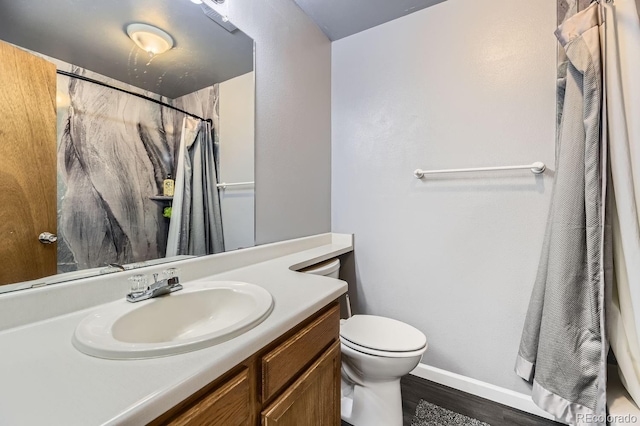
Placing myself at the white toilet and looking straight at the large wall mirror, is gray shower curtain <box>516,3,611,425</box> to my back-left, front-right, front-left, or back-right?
back-left

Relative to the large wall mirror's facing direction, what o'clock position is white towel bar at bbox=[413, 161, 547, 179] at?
The white towel bar is roughly at 11 o'clock from the large wall mirror.

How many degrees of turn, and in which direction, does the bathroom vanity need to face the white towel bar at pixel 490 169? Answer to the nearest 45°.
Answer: approximately 45° to its left

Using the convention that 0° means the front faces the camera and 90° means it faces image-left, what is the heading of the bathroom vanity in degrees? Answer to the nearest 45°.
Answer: approximately 315°

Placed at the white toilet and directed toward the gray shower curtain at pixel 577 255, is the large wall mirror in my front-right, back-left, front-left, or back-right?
back-right

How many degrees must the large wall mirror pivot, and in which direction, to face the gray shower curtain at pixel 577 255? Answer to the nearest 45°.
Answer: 0° — it already faces it

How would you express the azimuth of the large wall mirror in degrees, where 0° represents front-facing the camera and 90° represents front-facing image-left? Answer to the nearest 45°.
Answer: approximately 315°

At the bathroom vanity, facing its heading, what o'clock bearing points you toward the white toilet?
The white toilet is roughly at 10 o'clock from the bathroom vanity.
